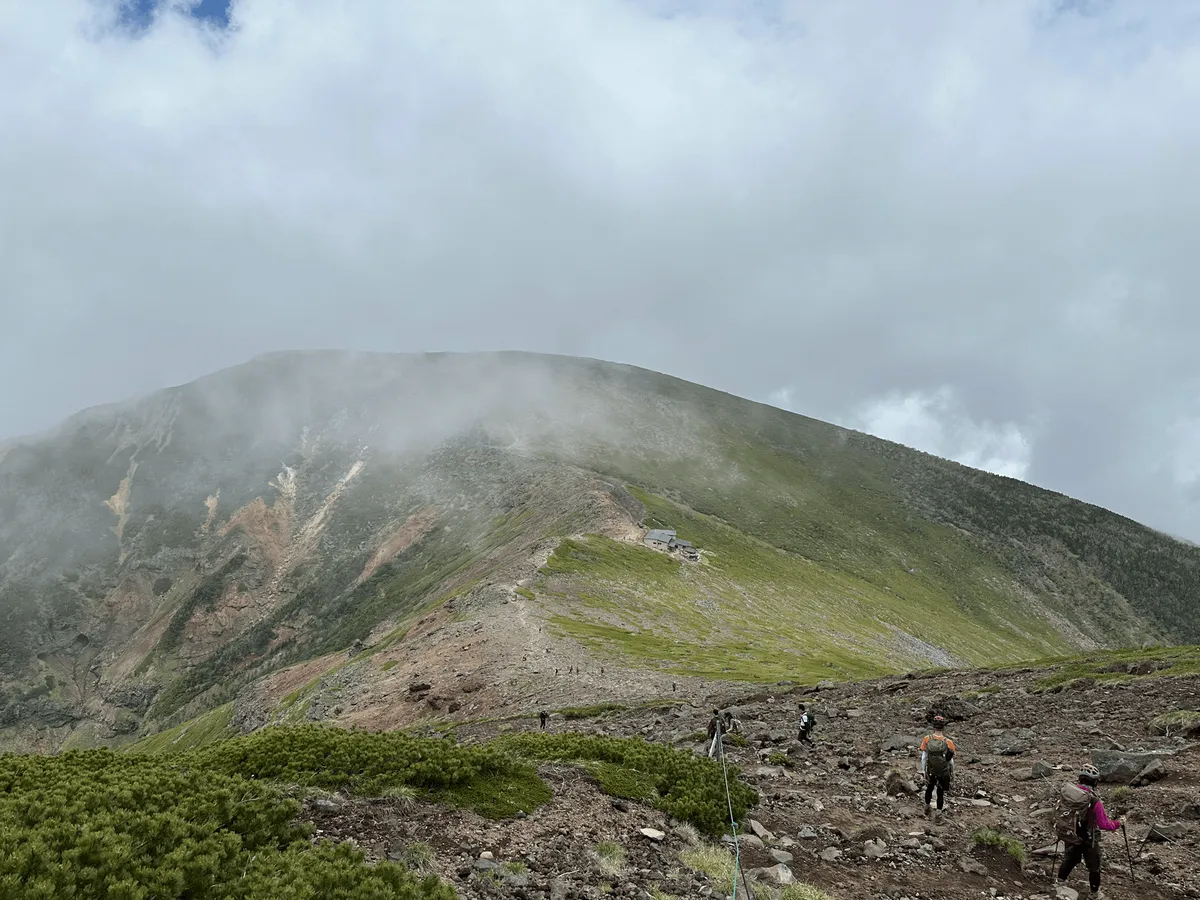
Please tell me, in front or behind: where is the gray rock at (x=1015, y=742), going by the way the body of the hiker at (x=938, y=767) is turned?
in front

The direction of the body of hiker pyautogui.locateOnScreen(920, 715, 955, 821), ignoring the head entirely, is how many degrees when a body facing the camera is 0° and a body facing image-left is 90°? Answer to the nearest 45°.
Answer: approximately 180°

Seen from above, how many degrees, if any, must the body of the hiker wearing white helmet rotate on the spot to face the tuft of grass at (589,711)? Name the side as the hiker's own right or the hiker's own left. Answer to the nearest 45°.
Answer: approximately 90° to the hiker's own left

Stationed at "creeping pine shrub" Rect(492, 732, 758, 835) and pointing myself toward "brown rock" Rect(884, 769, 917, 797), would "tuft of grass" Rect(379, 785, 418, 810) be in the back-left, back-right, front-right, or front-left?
back-right

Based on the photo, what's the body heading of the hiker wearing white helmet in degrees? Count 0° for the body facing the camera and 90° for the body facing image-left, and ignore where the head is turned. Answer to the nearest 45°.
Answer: approximately 225°

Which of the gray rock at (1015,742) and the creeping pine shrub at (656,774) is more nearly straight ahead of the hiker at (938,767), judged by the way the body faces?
the gray rock

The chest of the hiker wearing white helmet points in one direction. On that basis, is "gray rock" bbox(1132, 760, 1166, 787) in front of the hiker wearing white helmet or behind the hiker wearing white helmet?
in front
